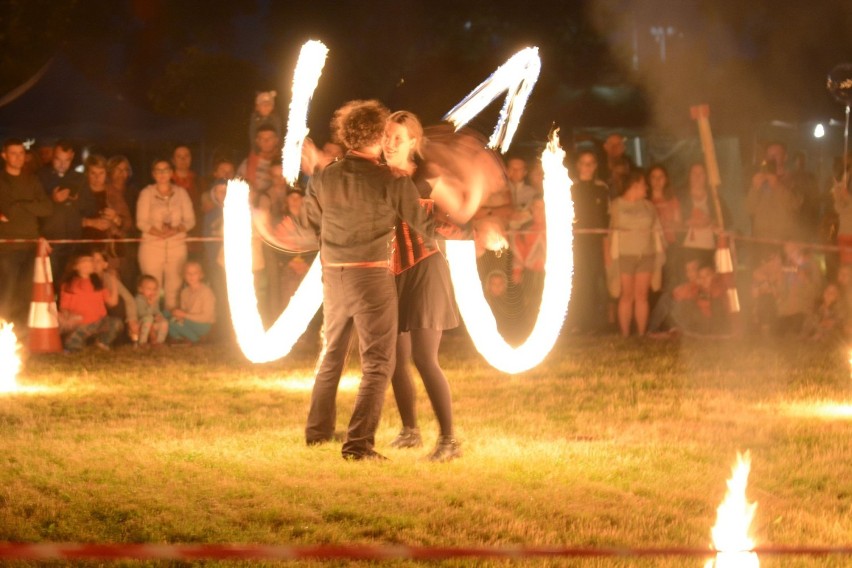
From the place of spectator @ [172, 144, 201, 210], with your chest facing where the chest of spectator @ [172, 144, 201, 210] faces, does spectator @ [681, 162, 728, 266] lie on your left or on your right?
on your left

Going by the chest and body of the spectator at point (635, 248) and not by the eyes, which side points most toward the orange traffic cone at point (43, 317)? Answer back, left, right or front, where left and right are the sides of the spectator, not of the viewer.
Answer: right

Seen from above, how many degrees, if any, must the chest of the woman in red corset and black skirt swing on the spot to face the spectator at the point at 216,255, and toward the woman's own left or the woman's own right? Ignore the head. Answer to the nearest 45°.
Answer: approximately 135° to the woman's own right

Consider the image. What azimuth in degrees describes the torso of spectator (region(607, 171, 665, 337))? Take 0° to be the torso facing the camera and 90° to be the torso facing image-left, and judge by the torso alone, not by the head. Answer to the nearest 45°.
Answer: approximately 0°

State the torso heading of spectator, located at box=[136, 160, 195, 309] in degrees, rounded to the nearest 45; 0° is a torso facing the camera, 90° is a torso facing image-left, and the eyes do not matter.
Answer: approximately 0°

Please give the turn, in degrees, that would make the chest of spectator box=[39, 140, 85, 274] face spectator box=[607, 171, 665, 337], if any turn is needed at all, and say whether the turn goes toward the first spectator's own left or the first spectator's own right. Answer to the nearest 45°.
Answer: approximately 90° to the first spectator's own left
